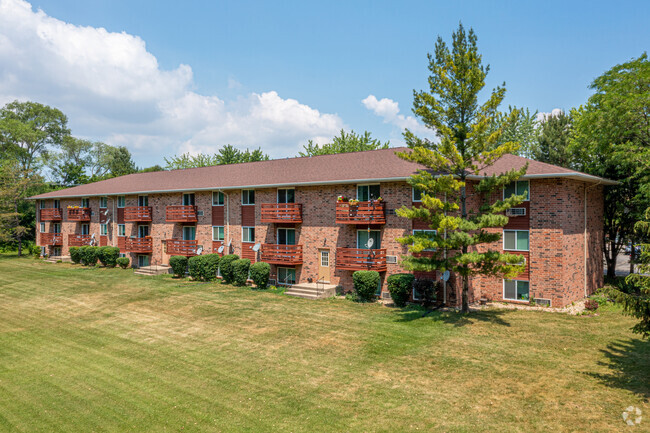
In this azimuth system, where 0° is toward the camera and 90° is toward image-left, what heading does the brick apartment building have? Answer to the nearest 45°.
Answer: approximately 45°

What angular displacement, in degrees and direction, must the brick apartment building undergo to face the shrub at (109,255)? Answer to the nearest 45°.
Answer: approximately 90° to its right
